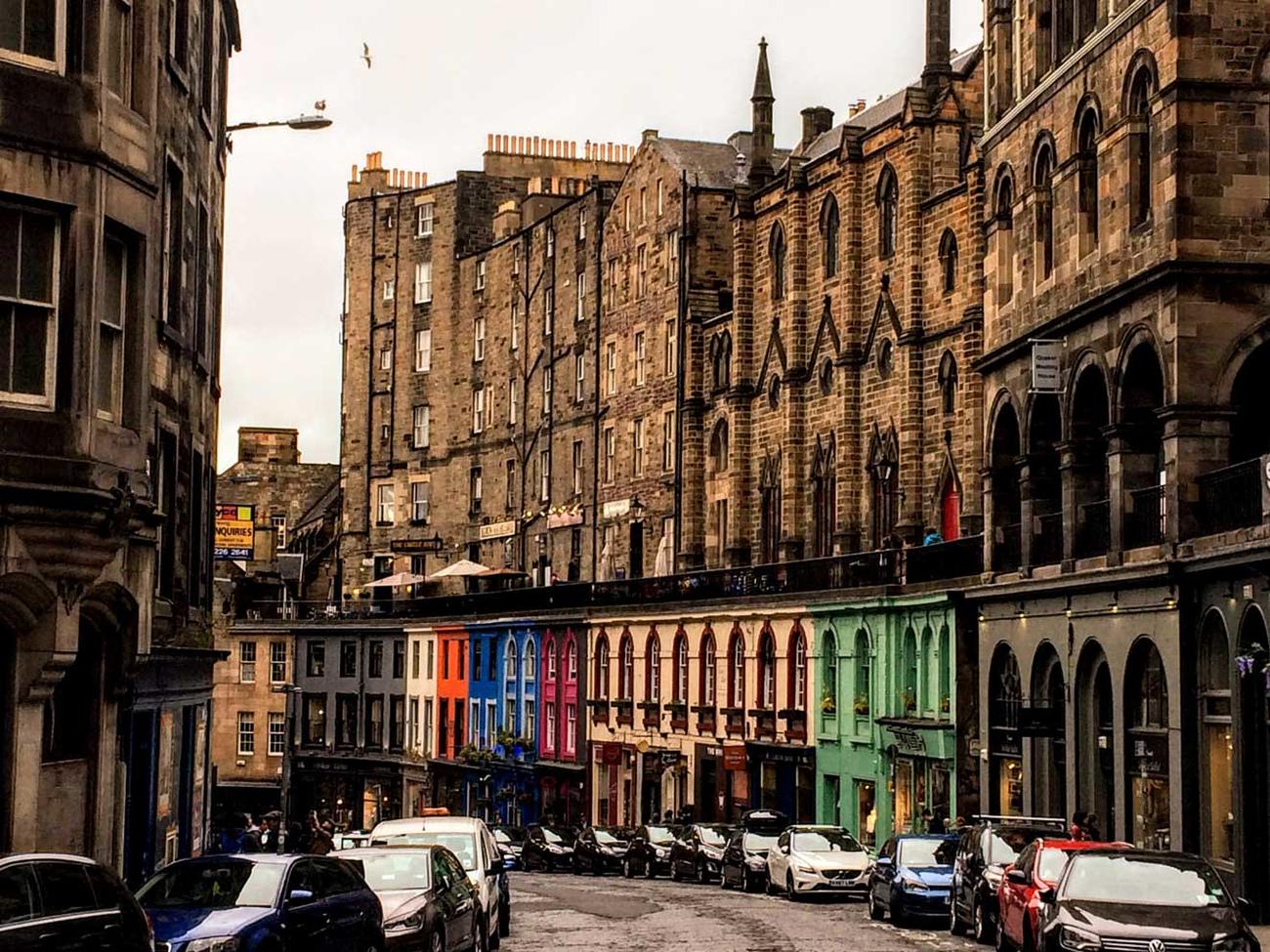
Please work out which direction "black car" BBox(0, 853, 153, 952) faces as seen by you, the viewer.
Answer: facing the viewer and to the left of the viewer

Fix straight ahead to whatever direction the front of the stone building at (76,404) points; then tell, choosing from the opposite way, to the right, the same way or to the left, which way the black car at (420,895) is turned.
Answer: to the right

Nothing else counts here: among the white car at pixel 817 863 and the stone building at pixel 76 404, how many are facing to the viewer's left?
0

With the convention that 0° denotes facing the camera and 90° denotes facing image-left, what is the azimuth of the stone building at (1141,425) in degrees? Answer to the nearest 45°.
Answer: approximately 45°

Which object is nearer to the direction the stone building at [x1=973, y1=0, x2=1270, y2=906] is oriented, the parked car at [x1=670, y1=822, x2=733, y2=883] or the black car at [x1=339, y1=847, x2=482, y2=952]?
the black car

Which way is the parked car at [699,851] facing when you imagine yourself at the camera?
facing the viewer and to the right of the viewer

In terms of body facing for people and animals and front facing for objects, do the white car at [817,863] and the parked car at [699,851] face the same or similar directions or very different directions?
same or similar directions

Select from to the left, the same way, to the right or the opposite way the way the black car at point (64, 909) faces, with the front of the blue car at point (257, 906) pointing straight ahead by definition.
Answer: the same way

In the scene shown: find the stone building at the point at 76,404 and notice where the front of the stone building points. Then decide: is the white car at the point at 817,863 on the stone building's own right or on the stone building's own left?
on the stone building's own left

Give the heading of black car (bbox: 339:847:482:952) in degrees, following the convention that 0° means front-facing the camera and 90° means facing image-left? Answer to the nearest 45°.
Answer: approximately 45°

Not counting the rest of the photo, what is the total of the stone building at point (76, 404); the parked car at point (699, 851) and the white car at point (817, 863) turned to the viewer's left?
0

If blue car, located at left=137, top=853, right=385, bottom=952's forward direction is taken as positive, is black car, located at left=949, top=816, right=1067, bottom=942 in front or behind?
behind

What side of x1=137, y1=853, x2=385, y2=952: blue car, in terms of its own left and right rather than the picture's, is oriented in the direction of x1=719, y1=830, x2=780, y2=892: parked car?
back

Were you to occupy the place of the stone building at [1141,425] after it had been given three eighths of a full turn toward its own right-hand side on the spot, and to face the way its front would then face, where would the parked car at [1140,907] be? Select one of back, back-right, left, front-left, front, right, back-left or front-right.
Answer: back

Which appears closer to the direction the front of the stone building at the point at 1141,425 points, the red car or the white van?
the white van
